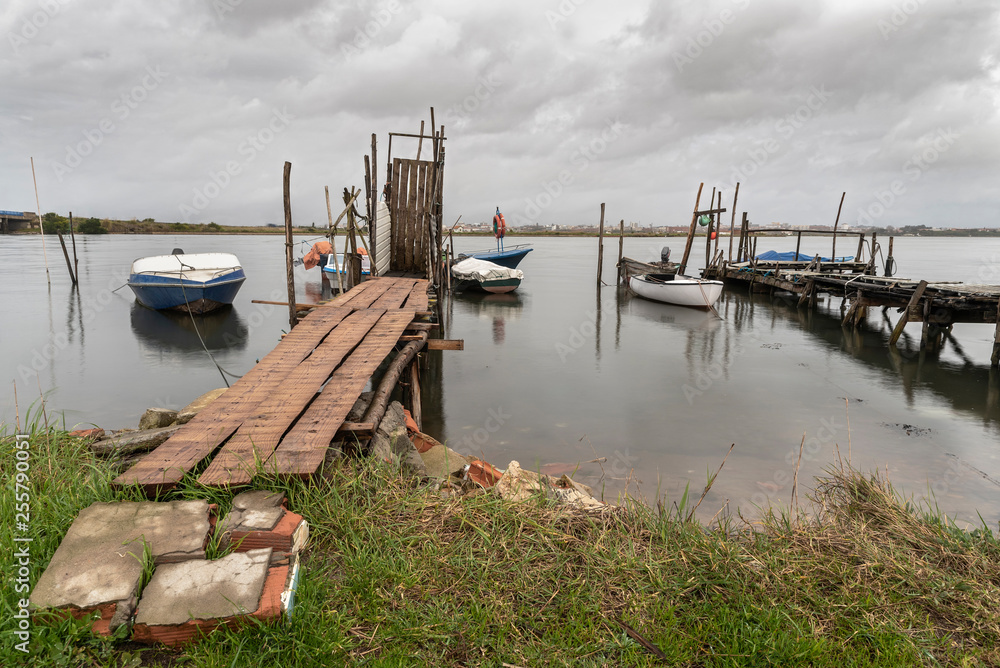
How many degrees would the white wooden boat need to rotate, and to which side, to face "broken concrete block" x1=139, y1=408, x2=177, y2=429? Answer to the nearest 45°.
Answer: approximately 45° to its right

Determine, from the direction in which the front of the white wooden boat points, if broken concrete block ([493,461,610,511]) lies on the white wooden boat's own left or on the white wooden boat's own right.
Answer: on the white wooden boat's own right

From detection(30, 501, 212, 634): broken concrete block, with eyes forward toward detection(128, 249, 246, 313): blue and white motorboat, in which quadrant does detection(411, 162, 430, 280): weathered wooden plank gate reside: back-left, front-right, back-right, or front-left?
front-right

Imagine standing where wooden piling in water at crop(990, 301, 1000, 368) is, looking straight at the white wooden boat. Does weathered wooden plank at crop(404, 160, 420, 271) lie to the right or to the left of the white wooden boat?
left

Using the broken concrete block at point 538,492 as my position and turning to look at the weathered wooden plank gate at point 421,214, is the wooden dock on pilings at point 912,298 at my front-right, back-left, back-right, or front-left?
front-right

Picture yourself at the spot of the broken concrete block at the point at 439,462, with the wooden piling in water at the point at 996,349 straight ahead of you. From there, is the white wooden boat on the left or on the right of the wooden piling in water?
left

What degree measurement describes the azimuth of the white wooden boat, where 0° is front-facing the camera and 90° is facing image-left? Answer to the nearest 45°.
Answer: approximately 315°

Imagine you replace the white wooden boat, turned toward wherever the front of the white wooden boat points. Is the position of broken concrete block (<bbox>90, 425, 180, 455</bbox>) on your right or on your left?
on your right

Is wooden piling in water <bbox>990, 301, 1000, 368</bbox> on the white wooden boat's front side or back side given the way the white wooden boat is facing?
on the front side

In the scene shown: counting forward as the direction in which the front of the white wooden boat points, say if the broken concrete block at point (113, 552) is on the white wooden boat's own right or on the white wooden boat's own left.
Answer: on the white wooden boat's own right

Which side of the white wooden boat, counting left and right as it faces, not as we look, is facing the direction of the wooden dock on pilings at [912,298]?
front

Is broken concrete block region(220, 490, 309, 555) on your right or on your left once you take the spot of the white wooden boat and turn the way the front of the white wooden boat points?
on your right

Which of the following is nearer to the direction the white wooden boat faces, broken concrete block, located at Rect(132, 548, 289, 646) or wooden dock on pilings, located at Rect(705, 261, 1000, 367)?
the wooden dock on pilings
